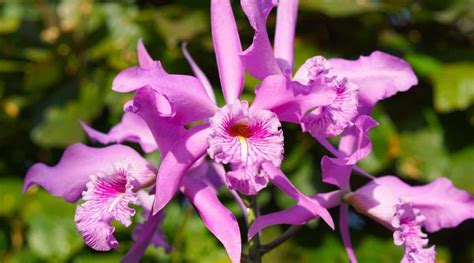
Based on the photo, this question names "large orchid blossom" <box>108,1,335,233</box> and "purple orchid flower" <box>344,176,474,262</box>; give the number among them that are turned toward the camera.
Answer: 1

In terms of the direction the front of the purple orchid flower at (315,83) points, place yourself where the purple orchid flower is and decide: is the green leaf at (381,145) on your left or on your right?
on your left

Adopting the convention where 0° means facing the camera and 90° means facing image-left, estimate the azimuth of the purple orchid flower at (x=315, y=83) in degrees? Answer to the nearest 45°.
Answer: approximately 315°

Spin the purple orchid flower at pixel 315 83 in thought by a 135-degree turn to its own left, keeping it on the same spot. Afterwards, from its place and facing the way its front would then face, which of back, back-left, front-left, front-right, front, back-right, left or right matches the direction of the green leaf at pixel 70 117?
front-left

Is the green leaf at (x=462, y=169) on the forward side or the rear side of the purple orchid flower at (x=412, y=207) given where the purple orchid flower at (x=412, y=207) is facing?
on the rear side

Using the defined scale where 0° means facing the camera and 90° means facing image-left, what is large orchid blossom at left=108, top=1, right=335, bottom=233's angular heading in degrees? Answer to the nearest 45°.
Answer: approximately 0°

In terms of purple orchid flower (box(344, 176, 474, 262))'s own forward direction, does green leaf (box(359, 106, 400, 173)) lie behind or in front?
behind

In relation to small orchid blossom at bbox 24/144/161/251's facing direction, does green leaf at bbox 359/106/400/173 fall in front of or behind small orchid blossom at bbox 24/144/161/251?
behind
